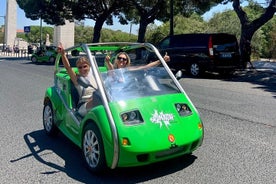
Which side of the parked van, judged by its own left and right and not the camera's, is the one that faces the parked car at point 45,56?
front

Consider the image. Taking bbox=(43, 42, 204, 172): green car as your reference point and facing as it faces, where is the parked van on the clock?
The parked van is roughly at 8 o'clock from the green car.

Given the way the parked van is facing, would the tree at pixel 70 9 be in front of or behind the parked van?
in front

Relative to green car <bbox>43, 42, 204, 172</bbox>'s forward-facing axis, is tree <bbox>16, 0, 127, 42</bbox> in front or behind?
behind

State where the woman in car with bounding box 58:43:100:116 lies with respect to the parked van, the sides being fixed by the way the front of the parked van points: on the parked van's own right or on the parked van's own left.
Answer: on the parked van's own left

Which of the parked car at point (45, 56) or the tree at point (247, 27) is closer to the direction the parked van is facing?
the parked car

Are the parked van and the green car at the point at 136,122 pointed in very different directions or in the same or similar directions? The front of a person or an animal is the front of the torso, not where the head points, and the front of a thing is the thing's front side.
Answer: very different directions

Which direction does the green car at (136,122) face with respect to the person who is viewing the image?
facing the viewer and to the right of the viewer

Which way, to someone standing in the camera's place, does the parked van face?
facing away from the viewer and to the left of the viewer

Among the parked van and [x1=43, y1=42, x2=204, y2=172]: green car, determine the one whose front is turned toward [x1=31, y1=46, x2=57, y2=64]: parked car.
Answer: the parked van
